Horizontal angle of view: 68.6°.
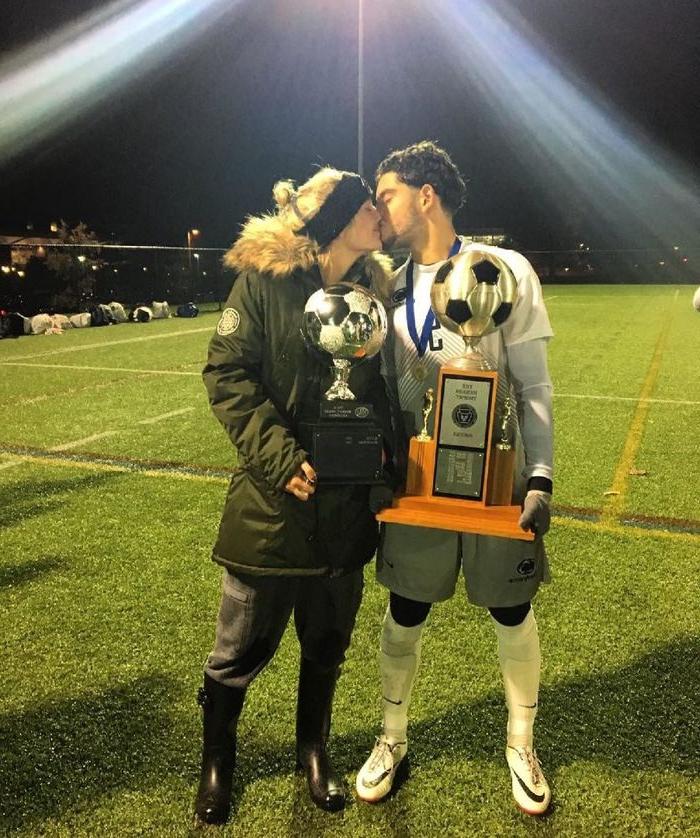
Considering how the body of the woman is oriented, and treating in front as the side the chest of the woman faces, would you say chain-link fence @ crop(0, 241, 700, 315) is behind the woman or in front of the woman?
behind

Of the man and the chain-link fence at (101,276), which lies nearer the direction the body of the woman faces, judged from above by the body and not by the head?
the man

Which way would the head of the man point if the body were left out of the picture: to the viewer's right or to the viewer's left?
to the viewer's left

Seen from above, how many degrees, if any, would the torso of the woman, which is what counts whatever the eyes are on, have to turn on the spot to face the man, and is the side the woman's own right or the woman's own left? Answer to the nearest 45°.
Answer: approximately 45° to the woman's own left

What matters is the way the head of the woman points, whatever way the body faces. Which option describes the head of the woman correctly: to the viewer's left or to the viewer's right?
to the viewer's right

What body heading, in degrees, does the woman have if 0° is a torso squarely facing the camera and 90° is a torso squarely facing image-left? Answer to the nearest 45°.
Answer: approximately 315°
